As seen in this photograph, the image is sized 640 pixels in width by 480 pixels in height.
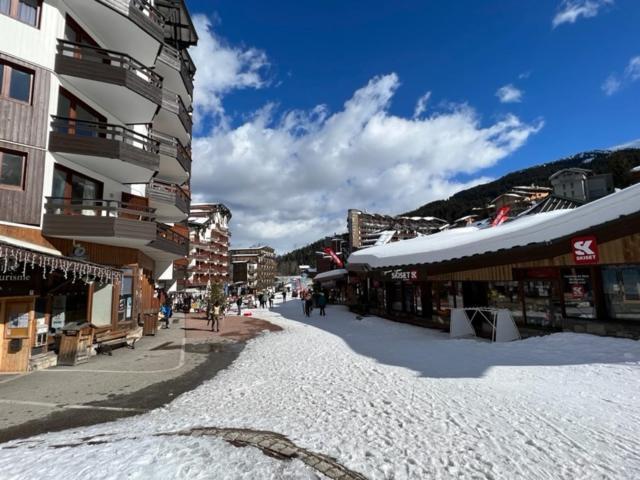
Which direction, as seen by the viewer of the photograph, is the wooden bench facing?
facing the viewer and to the right of the viewer

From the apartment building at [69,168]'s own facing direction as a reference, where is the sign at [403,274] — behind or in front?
in front

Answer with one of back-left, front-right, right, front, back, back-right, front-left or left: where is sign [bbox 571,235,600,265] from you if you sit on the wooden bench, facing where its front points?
front

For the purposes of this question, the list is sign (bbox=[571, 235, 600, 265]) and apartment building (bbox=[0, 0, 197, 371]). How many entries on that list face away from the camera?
0

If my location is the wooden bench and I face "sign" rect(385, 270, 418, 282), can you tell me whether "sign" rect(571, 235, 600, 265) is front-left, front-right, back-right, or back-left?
front-right

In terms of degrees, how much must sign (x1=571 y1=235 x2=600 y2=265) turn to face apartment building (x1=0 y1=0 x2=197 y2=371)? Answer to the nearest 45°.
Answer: approximately 45° to its right

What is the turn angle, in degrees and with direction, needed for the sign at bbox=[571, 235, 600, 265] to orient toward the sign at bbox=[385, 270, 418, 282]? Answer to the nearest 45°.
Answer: approximately 135° to its right

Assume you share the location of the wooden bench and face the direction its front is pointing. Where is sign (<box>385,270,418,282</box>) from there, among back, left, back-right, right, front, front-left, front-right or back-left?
front-left

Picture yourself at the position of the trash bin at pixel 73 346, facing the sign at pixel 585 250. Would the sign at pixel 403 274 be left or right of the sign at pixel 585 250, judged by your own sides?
left
